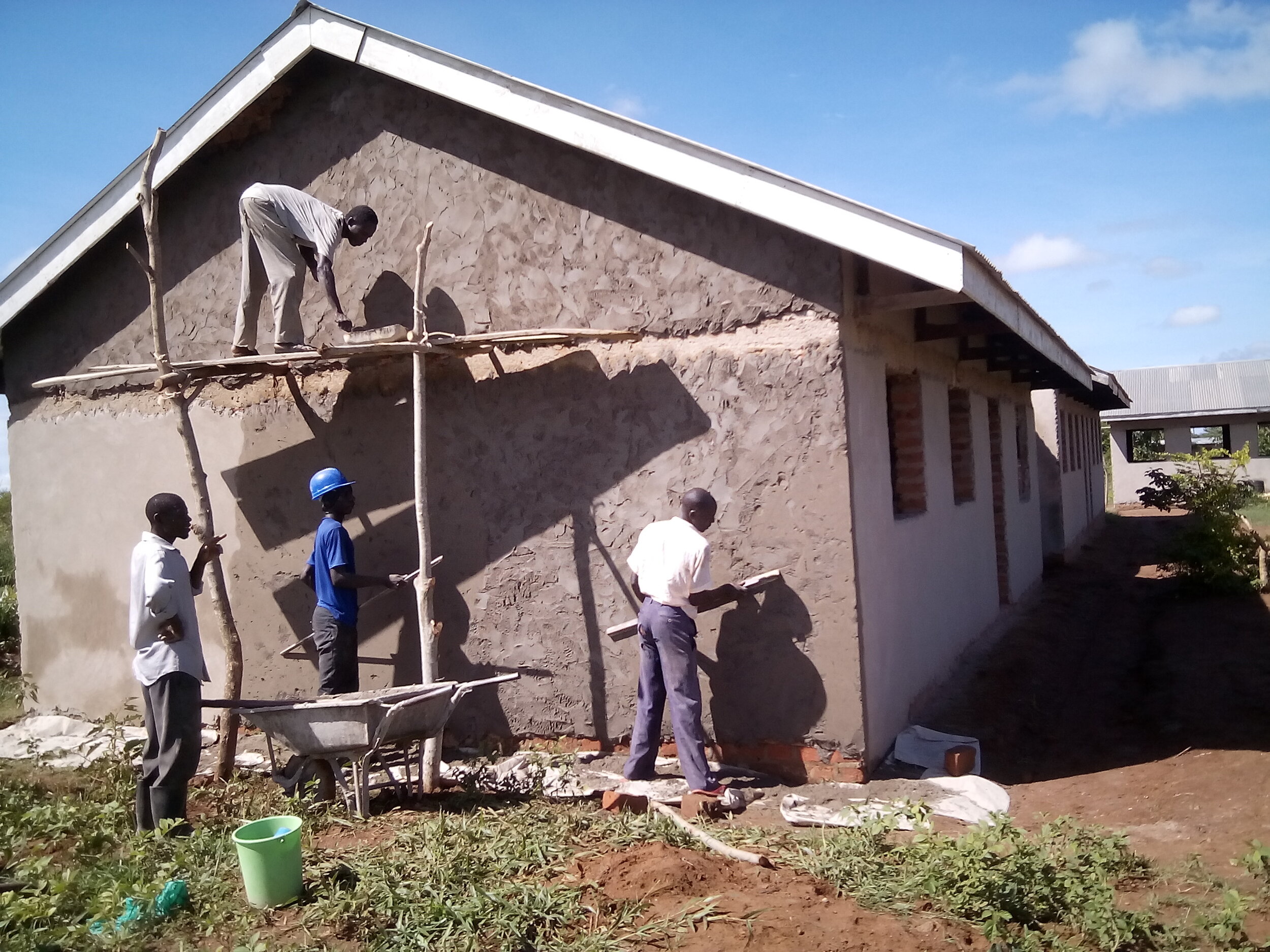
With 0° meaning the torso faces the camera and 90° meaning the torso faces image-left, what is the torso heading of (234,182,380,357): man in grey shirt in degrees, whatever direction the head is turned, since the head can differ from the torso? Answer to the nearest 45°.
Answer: approximately 270°

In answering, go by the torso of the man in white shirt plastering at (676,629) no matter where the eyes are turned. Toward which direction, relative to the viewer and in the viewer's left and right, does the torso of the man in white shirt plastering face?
facing away from the viewer and to the right of the viewer

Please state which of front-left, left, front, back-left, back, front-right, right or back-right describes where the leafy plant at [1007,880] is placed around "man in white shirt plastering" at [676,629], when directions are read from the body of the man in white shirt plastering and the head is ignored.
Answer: right

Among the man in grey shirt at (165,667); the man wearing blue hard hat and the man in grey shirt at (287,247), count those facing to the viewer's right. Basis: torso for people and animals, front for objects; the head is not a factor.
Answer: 3

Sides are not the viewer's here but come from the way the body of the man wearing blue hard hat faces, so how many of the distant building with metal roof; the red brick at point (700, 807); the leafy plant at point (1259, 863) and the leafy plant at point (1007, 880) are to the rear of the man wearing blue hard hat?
0

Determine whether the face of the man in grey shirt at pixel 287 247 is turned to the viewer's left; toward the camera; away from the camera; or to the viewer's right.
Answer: to the viewer's right

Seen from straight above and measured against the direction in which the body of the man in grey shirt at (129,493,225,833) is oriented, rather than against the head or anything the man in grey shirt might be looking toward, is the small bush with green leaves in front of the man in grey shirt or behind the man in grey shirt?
in front

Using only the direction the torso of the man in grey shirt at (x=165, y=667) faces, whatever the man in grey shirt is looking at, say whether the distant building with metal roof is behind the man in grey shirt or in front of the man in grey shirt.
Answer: in front

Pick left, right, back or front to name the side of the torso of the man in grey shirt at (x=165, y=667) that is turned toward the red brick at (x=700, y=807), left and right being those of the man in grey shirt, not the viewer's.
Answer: front

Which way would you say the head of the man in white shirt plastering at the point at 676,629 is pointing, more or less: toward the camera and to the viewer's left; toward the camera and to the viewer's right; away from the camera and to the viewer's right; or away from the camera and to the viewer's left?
away from the camera and to the viewer's right

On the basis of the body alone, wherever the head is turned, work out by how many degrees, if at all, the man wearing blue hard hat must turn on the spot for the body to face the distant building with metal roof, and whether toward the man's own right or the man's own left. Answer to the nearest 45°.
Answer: approximately 45° to the man's own left

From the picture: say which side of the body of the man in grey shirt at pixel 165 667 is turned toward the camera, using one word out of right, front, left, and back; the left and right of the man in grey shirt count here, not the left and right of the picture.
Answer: right

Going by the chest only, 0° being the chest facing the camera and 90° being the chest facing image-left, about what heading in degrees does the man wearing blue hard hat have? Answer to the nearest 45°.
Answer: approximately 270°

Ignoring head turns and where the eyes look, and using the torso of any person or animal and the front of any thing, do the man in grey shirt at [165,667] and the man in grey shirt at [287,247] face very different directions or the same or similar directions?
same or similar directions

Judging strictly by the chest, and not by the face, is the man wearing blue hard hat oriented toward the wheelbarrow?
no
